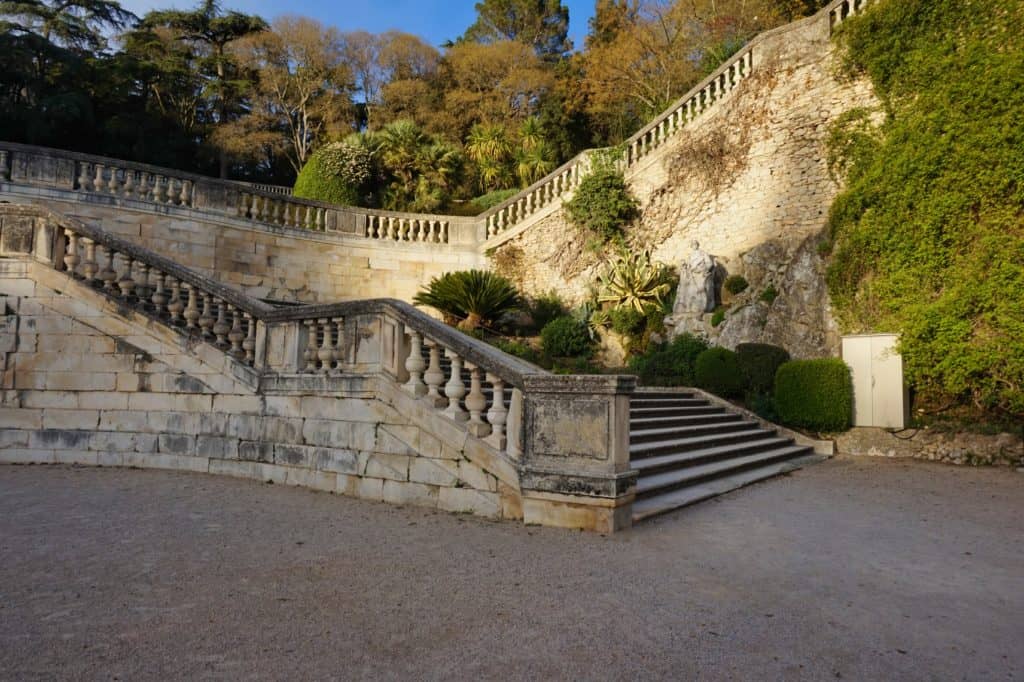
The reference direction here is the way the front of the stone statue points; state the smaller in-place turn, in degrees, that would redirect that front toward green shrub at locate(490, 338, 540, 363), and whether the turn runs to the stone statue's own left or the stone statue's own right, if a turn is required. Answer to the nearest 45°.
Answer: approximately 45° to the stone statue's own right

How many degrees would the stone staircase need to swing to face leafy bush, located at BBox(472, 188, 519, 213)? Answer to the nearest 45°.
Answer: approximately 180°

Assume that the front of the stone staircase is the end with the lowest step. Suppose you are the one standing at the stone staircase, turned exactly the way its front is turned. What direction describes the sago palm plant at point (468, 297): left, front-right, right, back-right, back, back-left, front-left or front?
back

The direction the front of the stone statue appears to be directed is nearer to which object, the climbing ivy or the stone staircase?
the stone staircase

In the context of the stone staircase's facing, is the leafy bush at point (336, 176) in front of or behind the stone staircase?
behind

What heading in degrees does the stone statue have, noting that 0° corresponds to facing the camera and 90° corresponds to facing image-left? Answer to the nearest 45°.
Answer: approximately 45°

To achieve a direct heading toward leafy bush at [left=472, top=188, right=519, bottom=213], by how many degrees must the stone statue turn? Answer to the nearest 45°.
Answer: approximately 90° to its right

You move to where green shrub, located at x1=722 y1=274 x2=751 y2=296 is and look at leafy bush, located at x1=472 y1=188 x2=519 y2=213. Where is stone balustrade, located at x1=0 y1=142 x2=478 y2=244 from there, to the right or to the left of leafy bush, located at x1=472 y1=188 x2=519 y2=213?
left

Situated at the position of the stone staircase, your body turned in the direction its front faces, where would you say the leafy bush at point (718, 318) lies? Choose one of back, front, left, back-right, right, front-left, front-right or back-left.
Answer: back-left

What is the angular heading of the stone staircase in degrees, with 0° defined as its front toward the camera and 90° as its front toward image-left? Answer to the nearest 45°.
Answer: approximately 315°

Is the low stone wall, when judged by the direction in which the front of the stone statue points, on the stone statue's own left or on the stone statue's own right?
on the stone statue's own left

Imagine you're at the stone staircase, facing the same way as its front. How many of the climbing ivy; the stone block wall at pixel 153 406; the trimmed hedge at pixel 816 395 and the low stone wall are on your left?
3

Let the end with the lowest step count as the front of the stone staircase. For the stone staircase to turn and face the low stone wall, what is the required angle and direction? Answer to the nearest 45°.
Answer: approximately 90° to its left

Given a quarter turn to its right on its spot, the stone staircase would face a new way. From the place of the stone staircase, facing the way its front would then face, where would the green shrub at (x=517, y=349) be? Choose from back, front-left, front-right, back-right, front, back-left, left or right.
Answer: right

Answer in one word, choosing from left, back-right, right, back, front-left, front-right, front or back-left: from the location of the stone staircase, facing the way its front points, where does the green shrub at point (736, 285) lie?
back-left
